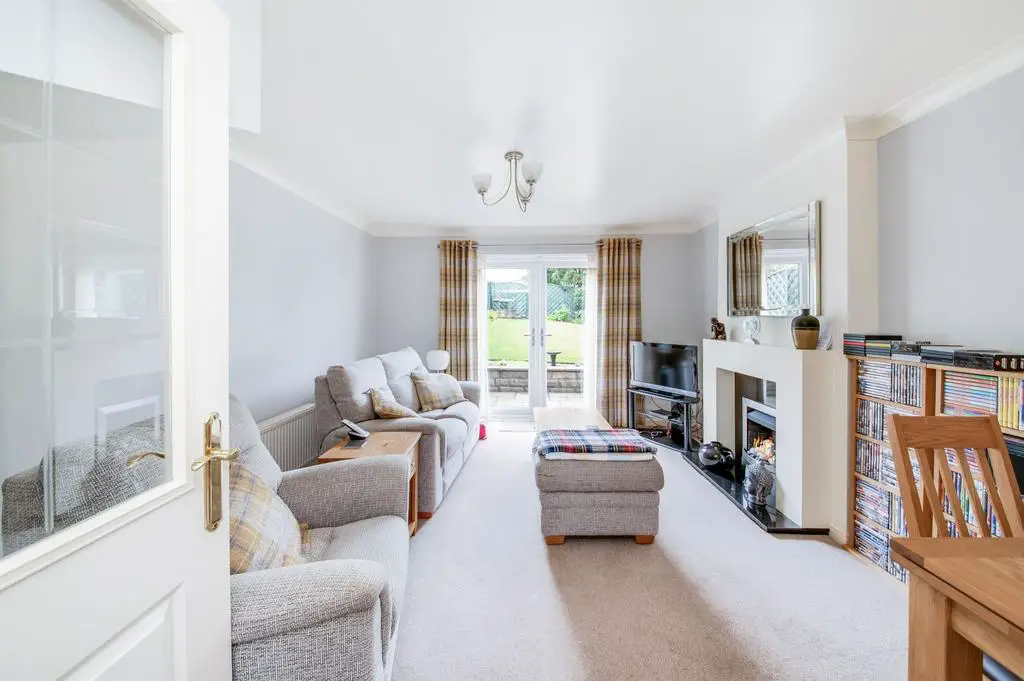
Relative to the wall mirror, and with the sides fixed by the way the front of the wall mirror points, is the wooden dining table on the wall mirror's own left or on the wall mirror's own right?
on the wall mirror's own left

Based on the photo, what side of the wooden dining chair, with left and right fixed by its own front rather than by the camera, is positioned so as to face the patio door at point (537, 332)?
back

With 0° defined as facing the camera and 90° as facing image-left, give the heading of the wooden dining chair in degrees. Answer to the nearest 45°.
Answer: approximately 315°

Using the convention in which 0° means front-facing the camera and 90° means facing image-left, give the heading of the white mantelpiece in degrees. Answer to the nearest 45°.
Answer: approximately 45°

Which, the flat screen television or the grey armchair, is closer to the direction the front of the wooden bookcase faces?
the grey armchair

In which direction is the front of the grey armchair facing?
to the viewer's right

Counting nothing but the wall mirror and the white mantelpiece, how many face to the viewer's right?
0

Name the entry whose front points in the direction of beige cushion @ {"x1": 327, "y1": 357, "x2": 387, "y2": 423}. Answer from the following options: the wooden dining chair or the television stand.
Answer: the television stand

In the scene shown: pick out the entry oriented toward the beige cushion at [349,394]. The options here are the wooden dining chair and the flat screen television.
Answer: the flat screen television

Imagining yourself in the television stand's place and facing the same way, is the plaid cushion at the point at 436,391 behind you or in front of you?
in front
